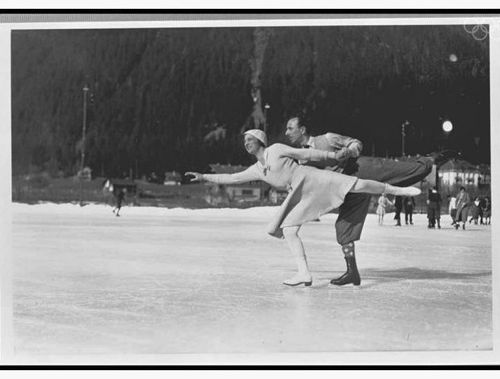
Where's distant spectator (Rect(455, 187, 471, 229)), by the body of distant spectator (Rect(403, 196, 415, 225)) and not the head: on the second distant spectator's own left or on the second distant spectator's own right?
on the second distant spectator's own left

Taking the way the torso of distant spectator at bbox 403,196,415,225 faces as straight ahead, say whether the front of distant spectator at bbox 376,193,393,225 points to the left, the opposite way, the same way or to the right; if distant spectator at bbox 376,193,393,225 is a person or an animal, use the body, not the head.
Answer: the same way

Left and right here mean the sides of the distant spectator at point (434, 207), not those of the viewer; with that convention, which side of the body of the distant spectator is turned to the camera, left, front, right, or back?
front

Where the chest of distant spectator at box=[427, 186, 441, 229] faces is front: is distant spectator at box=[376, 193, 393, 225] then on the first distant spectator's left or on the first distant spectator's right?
on the first distant spectator's right

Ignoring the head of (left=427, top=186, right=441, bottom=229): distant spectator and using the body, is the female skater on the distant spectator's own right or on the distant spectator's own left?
on the distant spectator's own right

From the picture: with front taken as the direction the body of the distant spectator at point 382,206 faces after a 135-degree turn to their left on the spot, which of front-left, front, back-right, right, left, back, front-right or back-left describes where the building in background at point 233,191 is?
back-left

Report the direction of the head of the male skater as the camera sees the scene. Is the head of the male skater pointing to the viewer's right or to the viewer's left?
to the viewer's left

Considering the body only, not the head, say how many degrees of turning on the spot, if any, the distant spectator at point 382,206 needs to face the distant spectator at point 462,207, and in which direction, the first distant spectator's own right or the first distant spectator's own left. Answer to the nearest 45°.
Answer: approximately 90° to the first distant spectator's own left

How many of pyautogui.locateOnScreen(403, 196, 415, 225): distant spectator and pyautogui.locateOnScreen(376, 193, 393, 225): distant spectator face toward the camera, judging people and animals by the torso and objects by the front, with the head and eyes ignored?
2

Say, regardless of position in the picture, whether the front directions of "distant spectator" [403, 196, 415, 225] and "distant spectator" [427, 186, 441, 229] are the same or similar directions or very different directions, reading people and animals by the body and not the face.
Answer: same or similar directions

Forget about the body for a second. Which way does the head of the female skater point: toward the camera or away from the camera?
toward the camera

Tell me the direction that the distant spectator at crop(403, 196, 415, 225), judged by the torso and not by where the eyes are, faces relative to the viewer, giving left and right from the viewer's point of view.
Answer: facing the viewer

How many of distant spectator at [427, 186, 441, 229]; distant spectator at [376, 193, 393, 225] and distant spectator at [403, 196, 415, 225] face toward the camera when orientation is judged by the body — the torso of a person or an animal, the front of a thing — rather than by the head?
3

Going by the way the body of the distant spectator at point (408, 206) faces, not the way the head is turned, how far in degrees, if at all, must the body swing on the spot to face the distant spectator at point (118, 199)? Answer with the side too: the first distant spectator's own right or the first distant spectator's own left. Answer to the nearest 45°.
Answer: approximately 90° to the first distant spectator's own right

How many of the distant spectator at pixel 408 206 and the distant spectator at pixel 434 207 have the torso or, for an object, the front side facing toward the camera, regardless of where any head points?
2

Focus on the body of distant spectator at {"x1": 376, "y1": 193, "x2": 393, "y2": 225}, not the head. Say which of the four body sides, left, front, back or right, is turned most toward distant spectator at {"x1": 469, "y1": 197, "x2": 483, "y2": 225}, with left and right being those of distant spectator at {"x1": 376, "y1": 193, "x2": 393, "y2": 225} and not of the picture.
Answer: left
